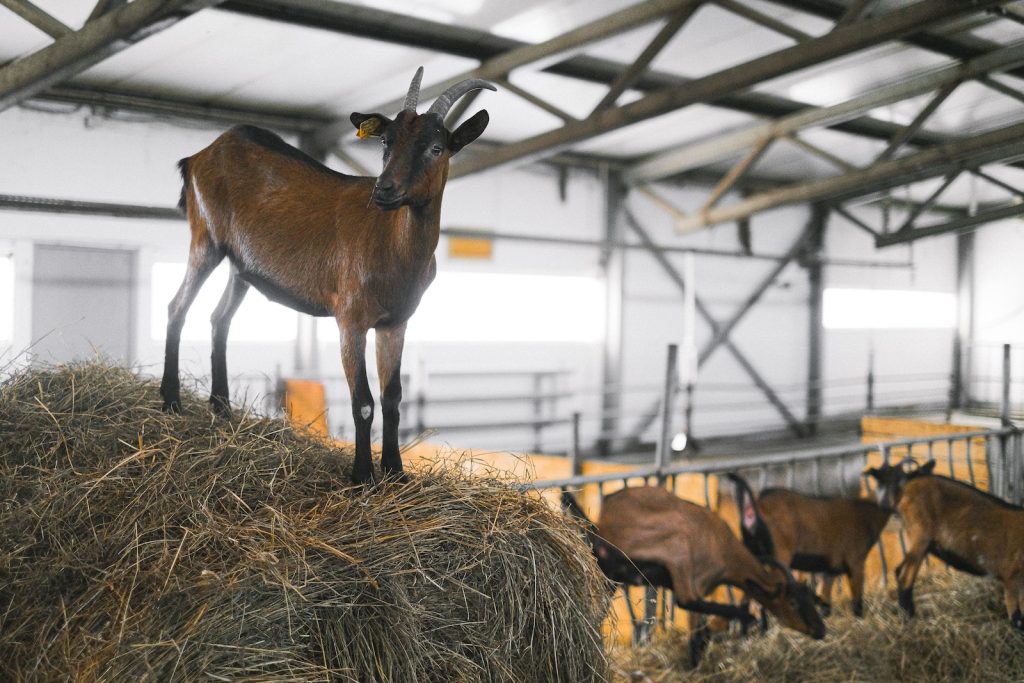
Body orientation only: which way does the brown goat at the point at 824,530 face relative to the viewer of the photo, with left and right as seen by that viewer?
facing to the left of the viewer

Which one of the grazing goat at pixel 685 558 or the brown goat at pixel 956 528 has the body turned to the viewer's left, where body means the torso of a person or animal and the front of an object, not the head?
the brown goat

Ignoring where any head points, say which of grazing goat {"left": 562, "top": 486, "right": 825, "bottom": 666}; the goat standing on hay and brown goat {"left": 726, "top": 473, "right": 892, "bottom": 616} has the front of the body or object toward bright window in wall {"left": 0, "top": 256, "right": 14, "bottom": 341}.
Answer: the brown goat

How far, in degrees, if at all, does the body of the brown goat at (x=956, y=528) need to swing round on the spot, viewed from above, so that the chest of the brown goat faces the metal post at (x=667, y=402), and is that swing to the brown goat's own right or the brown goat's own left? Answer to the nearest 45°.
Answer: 0° — it already faces it

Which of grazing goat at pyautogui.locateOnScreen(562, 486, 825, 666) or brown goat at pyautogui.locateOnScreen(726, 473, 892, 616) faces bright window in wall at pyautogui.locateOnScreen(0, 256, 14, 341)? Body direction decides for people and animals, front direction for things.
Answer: the brown goat

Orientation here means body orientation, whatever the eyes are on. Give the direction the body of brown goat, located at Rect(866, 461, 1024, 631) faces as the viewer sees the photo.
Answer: to the viewer's left

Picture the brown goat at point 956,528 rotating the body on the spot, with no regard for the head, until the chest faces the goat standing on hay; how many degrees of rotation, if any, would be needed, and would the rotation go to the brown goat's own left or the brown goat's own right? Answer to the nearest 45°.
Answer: approximately 45° to the brown goat's own left

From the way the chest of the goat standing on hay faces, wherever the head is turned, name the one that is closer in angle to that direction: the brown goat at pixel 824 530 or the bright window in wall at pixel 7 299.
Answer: the brown goat

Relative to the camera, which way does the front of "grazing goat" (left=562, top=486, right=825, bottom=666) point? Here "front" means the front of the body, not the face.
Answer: to the viewer's right

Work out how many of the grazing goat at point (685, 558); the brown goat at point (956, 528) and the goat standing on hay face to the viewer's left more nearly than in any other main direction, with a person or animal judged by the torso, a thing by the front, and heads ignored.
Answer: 1
